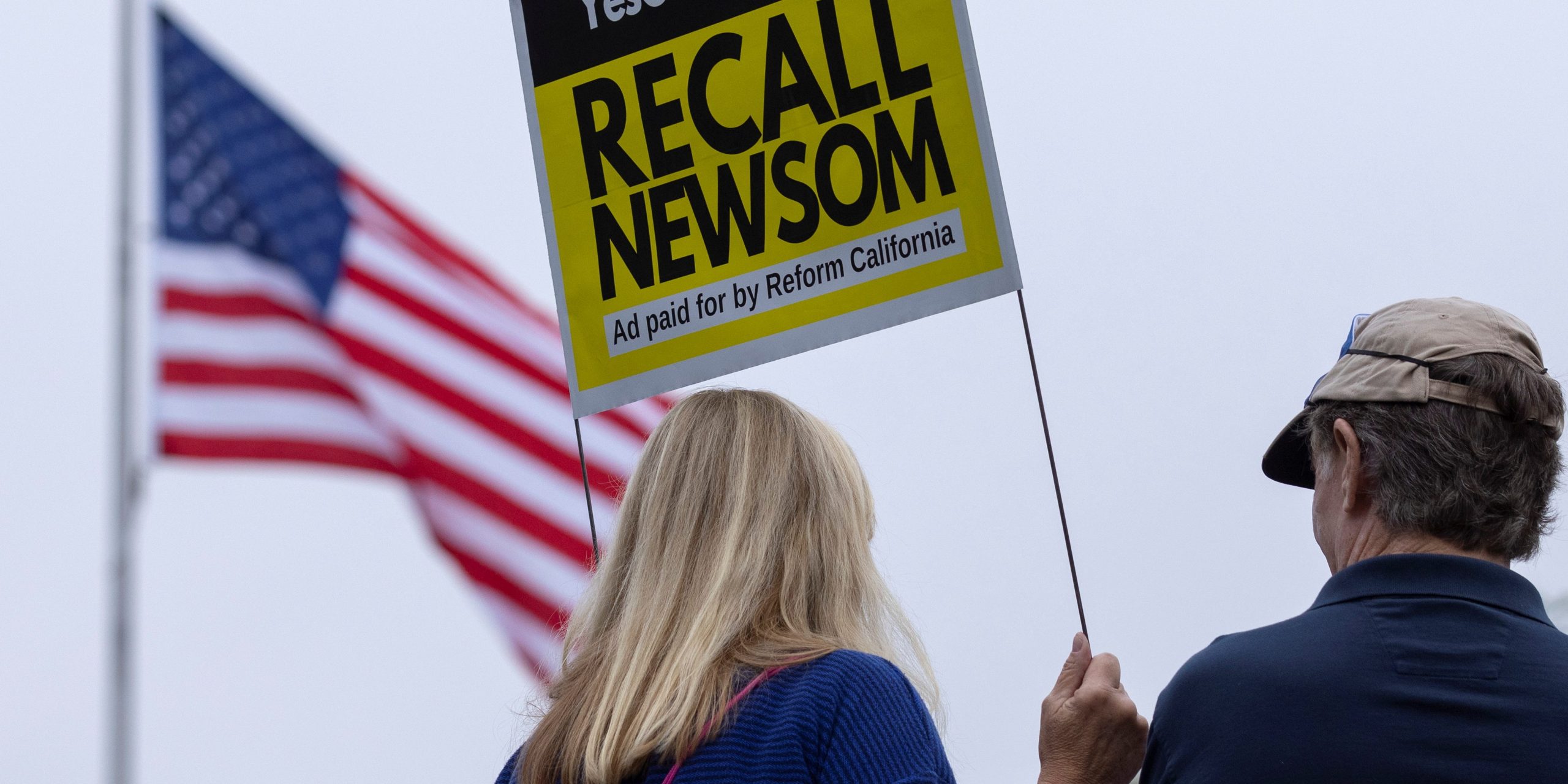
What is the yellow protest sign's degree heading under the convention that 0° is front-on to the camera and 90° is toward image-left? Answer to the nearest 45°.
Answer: approximately 0°

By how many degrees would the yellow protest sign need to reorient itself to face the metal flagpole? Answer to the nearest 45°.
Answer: approximately 135° to its right

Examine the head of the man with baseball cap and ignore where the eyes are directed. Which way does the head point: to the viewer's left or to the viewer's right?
to the viewer's left

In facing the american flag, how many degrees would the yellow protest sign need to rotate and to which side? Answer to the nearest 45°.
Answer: approximately 135° to its right

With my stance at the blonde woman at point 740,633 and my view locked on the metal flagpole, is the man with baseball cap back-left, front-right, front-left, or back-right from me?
back-right
